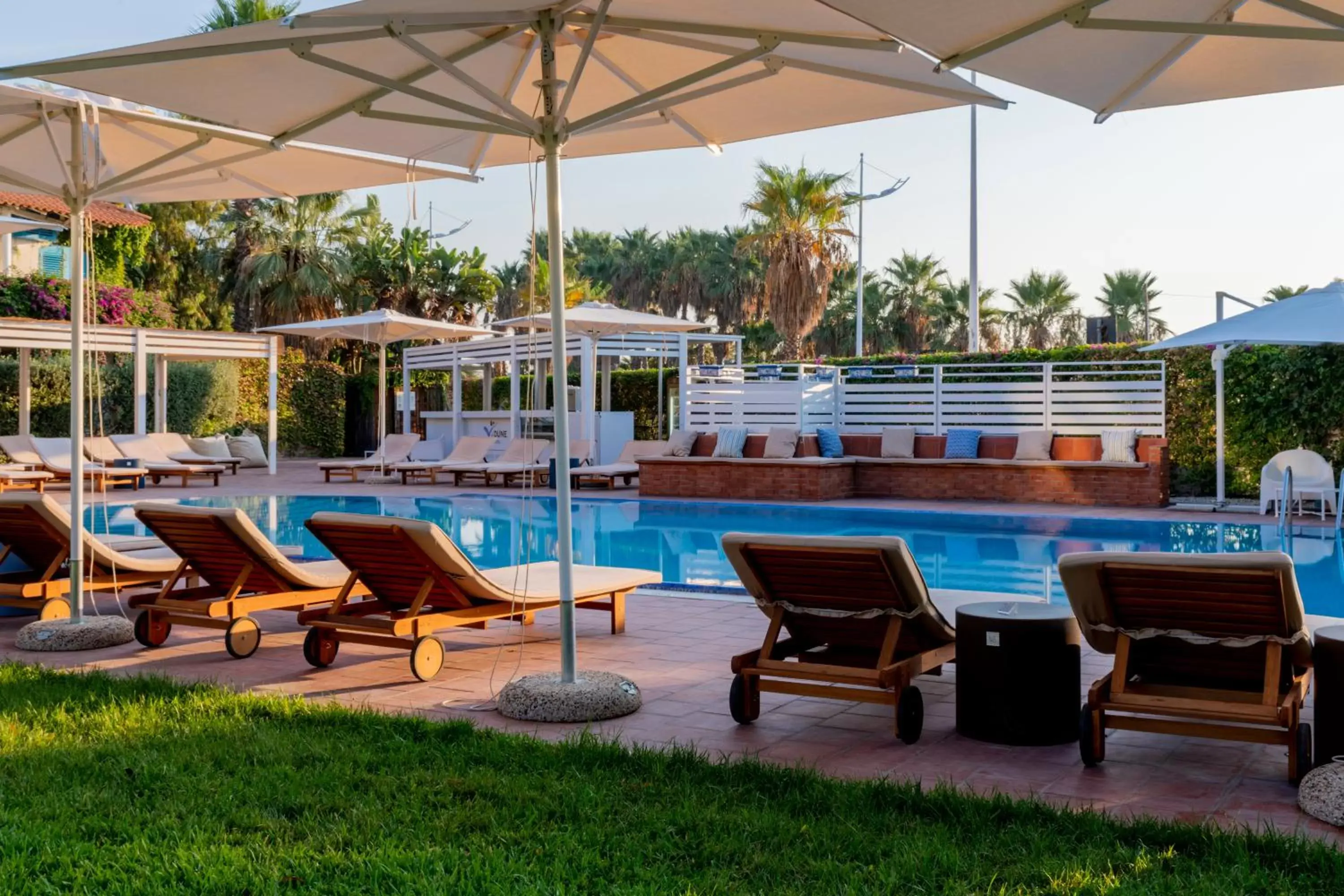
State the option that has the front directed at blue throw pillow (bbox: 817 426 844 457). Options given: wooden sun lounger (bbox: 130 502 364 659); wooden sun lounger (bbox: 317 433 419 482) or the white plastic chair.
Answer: wooden sun lounger (bbox: 130 502 364 659)

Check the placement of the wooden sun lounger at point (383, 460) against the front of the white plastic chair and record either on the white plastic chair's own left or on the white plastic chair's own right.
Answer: on the white plastic chair's own right

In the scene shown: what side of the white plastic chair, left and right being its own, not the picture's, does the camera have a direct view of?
front

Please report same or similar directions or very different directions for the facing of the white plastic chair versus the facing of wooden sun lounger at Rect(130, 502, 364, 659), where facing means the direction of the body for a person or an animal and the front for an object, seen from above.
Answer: very different directions

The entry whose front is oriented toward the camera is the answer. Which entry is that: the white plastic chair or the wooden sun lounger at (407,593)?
the white plastic chair

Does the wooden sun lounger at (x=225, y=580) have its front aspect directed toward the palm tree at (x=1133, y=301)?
yes

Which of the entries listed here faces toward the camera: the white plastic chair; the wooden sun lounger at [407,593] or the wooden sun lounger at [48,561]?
the white plastic chair

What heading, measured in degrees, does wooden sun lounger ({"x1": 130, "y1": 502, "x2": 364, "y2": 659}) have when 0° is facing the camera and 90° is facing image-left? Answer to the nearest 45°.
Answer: approximately 225°

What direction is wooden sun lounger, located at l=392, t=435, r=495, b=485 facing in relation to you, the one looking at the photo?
facing the viewer and to the left of the viewer

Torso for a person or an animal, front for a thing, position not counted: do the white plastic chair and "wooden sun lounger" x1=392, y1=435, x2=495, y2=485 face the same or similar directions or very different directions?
same or similar directions

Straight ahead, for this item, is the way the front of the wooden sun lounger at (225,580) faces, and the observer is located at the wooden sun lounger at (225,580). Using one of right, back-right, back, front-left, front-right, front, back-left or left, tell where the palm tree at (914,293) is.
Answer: front

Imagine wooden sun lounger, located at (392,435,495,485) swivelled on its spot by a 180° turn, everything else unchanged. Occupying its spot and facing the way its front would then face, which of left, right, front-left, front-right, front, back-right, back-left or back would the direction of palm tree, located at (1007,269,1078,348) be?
front

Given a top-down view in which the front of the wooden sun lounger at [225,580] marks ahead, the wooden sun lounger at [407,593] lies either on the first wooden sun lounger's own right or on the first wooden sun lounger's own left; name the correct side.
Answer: on the first wooden sun lounger's own right

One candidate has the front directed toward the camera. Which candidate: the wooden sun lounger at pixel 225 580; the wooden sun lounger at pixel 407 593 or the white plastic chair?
the white plastic chair

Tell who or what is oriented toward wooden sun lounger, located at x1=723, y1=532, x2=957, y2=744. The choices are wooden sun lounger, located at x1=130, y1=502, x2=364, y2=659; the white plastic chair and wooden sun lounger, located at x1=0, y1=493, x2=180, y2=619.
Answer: the white plastic chair

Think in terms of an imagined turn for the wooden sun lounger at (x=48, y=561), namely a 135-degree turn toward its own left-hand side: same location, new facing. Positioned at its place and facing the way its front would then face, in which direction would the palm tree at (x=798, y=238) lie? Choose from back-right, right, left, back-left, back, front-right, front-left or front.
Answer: back-right

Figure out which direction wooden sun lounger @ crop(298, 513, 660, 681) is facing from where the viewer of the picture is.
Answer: facing away from the viewer and to the right of the viewer

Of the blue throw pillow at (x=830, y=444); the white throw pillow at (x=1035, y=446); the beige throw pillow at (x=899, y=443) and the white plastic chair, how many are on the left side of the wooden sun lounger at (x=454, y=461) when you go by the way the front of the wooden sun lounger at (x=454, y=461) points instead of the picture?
4

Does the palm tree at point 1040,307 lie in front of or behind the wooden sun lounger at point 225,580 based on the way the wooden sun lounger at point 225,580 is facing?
in front
